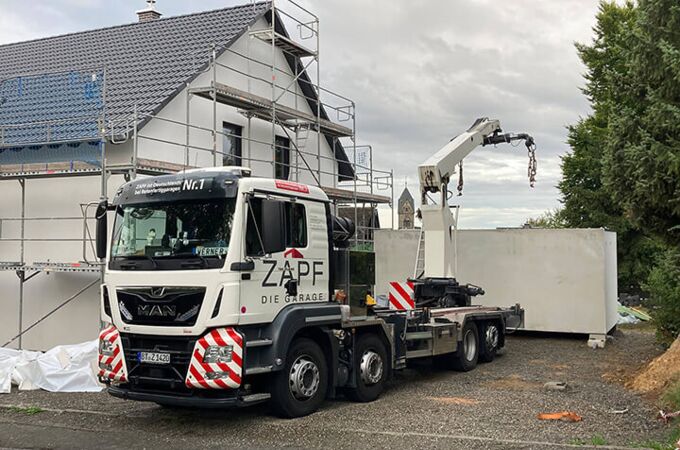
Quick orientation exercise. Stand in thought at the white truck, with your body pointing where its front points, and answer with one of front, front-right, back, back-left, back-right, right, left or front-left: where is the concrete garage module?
back

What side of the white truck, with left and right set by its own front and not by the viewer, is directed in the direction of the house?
right

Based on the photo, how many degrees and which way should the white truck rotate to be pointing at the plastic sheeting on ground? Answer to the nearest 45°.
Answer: approximately 90° to its right

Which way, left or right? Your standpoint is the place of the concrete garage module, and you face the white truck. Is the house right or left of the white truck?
right

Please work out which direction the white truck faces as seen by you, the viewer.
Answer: facing the viewer and to the left of the viewer
